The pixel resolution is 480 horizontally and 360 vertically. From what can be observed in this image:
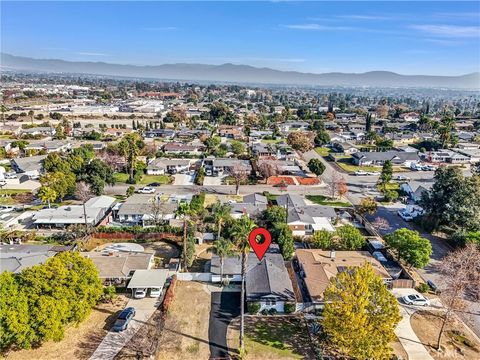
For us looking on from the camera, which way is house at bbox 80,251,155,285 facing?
facing the viewer

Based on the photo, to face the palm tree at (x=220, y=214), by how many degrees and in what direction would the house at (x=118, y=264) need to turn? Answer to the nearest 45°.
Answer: approximately 90° to its left

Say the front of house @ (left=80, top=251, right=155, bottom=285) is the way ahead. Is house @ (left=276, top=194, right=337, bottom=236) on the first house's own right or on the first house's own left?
on the first house's own left

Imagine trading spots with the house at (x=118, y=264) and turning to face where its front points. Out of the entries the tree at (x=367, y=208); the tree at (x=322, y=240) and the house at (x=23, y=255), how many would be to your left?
2

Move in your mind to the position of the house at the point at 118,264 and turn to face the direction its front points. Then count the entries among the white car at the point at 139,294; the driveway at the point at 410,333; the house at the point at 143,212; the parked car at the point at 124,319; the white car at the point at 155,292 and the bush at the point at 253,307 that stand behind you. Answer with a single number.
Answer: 1

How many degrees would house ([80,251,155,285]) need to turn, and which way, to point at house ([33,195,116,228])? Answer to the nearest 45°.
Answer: approximately 180°

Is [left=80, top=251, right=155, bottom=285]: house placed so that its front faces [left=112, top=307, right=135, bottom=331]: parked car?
yes

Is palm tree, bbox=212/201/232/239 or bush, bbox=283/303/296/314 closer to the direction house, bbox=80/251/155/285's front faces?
the bush

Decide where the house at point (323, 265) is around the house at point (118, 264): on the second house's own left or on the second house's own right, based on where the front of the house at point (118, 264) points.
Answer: on the second house's own left

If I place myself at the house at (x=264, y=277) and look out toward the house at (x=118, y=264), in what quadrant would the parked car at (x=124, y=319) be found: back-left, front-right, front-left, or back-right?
front-left

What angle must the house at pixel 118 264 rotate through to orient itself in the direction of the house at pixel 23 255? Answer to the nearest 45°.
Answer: approximately 90° to its right

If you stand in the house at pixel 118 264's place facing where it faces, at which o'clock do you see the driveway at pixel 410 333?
The driveway is roughly at 10 o'clock from the house.

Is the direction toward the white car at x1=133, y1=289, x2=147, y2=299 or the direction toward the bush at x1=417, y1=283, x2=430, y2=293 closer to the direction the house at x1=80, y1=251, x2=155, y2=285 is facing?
the white car

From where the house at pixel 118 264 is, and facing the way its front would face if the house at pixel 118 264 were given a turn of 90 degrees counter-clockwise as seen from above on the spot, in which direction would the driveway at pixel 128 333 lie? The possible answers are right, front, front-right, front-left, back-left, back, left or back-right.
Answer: right

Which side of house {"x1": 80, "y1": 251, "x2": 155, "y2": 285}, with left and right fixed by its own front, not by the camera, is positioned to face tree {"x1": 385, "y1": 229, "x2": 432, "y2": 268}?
left

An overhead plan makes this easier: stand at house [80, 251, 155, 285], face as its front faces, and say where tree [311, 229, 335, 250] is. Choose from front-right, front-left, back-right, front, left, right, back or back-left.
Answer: left

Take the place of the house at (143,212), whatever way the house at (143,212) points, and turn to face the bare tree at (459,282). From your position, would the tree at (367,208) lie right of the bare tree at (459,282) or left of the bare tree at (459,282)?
left

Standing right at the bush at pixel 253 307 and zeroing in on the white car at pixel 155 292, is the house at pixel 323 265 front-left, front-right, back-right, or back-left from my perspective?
back-right
